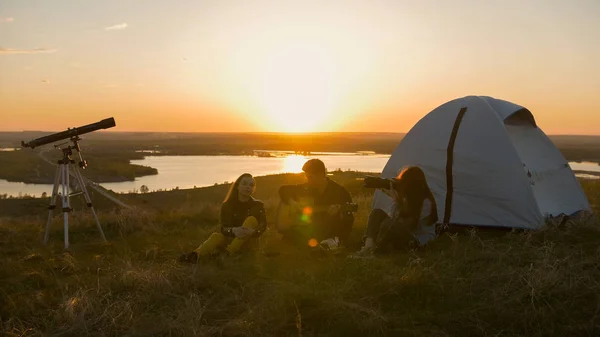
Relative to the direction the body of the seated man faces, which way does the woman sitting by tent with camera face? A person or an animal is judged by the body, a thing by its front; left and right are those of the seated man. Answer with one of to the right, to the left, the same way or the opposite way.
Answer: to the right

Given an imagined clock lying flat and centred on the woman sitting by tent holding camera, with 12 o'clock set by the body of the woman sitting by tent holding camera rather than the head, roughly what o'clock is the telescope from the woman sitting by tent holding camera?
The telescope is roughly at 12 o'clock from the woman sitting by tent holding camera.

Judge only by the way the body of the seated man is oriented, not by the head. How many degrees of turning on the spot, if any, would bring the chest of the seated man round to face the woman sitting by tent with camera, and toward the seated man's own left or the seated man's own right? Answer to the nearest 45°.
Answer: approximately 45° to the seated man's own left

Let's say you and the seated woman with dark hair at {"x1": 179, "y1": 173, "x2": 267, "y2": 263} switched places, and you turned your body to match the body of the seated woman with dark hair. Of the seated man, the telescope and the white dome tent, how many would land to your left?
2

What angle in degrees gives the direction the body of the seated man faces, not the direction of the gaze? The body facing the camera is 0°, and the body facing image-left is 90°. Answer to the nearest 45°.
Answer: approximately 0°

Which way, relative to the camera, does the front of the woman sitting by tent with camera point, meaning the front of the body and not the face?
to the viewer's left

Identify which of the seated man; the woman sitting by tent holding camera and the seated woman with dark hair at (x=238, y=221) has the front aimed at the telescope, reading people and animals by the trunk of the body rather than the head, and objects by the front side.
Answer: the woman sitting by tent holding camera

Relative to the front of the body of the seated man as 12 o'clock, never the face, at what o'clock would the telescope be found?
The telescope is roughly at 3 o'clock from the seated man.
